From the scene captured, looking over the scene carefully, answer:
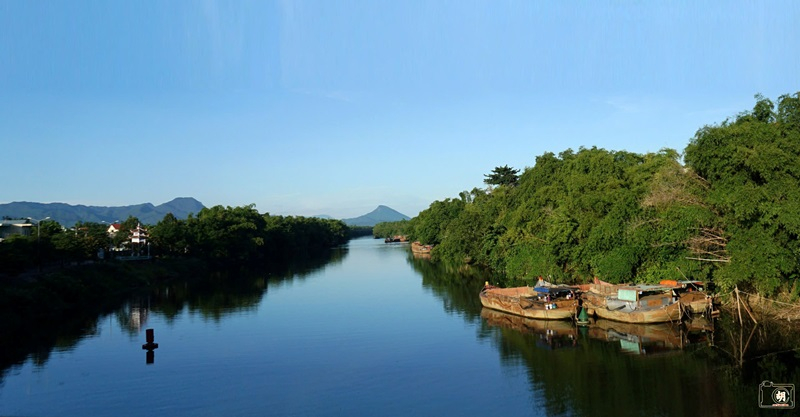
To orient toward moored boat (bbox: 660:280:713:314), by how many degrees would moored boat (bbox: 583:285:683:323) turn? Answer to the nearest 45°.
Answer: approximately 135° to its right

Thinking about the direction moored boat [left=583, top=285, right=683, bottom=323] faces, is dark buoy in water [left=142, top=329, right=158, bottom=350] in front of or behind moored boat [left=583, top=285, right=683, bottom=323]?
in front

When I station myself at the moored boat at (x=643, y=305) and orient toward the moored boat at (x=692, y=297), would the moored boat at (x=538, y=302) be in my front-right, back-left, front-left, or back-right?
back-left

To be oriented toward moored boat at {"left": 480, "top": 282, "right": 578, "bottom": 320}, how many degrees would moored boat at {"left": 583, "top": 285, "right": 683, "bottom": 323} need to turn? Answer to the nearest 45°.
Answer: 0° — it already faces it

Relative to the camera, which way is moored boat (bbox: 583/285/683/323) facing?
to the viewer's left

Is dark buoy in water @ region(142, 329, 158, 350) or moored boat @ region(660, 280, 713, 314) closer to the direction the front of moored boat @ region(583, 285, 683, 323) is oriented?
the dark buoy in water
